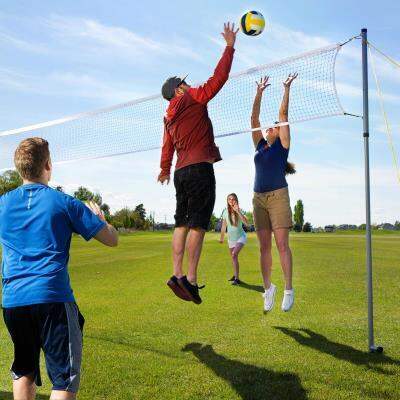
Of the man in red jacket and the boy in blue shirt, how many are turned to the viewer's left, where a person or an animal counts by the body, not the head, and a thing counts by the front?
0

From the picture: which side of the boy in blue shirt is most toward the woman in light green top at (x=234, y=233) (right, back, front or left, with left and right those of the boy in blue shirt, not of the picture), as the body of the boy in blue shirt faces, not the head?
front

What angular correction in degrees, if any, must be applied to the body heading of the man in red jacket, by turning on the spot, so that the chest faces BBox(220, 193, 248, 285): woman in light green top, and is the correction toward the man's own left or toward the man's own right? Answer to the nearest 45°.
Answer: approximately 45° to the man's own left

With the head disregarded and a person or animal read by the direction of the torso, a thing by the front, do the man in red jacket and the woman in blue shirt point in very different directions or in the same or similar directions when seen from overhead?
very different directions

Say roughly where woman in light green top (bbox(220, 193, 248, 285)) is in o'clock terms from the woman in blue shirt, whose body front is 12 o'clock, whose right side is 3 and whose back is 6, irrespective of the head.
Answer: The woman in light green top is roughly at 4 o'clock from the woman in blue shirt.

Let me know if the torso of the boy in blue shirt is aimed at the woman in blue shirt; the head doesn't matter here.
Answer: yes

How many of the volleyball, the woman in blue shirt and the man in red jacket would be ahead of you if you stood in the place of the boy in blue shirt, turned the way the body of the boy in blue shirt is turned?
3

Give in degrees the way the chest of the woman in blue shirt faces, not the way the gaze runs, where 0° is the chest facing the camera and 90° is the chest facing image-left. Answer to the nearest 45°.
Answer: approximately 45°

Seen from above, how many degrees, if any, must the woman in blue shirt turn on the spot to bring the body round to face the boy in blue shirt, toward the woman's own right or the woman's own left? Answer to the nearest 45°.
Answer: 0° — they already face them

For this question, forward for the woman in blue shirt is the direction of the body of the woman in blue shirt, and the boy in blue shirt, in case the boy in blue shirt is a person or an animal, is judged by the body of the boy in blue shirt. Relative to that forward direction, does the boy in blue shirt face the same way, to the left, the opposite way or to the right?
the opposite way

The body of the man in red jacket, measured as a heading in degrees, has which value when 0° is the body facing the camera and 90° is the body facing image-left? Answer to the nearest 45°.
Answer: approximately 225°

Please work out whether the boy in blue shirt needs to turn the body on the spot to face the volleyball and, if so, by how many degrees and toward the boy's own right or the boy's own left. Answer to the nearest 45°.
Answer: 0° — they already face it

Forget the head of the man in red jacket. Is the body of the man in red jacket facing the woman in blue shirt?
yes
